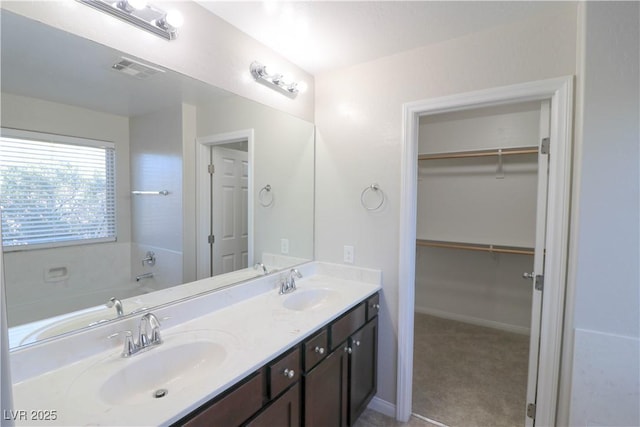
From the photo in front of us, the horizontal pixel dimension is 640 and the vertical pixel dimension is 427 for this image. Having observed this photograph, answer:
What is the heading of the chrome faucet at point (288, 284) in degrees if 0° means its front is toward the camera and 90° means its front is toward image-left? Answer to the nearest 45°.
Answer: approximately 315°

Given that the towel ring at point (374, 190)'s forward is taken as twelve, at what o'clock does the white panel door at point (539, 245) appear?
The white panel door is roughly at 8 o'clock from the towel ring.

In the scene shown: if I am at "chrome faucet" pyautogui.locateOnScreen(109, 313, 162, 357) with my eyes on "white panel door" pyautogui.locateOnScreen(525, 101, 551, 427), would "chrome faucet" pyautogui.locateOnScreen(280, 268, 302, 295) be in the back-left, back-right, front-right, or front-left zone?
front-left

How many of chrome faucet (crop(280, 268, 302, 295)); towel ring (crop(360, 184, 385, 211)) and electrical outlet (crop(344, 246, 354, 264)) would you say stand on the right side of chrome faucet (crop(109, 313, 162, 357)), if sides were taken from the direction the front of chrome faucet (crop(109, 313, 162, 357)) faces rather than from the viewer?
0

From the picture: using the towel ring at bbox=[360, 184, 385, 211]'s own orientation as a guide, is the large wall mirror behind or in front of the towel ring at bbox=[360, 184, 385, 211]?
in front

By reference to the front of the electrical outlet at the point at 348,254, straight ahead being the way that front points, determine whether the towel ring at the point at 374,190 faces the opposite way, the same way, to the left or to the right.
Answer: the same way

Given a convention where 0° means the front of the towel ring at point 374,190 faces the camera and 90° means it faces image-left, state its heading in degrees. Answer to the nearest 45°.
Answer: approximately 45°

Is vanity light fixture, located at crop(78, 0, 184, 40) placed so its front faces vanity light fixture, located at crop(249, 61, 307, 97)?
no

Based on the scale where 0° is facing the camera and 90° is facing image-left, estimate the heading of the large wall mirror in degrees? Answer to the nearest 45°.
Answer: approximately 315°

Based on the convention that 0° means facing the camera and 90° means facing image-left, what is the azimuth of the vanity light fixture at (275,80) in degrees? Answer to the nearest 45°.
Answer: approximately 315°

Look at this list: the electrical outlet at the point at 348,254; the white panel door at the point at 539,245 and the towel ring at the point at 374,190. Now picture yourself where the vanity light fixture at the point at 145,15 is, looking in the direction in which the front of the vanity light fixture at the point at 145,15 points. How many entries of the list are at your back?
0

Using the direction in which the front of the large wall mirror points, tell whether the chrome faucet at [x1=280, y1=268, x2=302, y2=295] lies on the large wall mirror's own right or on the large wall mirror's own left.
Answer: on the large wall mirror's own left

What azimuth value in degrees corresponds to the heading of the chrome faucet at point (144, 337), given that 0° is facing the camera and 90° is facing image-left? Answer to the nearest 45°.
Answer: approximately 315°

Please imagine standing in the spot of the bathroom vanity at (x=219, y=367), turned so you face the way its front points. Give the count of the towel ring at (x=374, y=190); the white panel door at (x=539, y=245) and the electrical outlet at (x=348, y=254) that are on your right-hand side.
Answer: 0

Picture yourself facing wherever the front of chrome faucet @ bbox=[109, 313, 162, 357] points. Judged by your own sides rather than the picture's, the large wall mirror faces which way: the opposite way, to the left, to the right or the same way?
the same way

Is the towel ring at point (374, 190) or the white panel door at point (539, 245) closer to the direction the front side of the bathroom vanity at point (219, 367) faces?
the white panel door

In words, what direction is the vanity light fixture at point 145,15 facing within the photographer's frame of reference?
facing the viewer and to the right of the viewer

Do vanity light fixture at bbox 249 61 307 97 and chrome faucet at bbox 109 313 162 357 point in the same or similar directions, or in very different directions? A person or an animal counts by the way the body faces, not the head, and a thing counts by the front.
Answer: same or similar directions

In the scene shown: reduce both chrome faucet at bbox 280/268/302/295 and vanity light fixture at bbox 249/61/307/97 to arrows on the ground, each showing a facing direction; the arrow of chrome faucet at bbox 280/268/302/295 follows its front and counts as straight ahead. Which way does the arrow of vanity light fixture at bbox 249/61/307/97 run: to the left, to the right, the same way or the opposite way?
the same way
